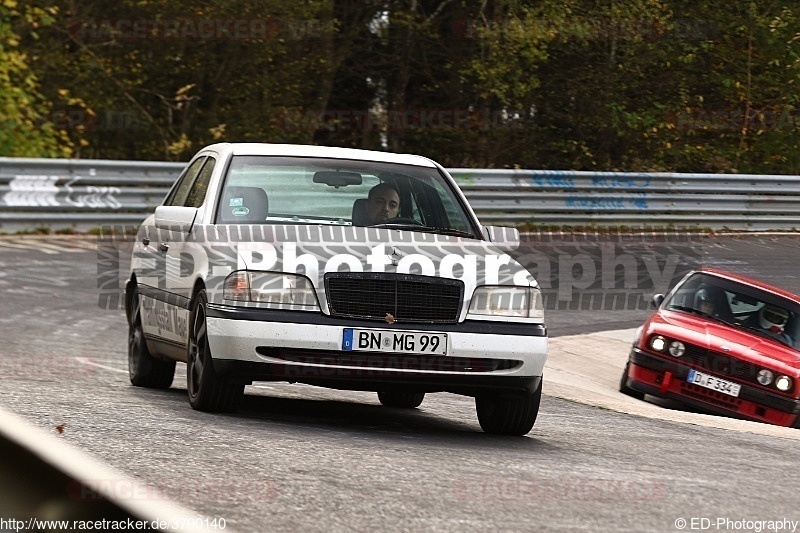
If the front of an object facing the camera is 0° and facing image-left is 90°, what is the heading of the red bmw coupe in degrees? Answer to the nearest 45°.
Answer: approximately 0°

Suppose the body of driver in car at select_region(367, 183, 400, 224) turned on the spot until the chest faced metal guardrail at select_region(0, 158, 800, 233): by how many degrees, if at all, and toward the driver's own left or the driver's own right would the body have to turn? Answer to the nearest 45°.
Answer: approximately 180°

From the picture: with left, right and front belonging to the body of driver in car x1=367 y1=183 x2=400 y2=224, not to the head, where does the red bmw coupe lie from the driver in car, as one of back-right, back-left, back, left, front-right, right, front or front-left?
back-left

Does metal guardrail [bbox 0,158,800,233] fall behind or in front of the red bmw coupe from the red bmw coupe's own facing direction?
behind

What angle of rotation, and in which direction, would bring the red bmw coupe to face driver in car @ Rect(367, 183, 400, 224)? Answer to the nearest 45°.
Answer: approximately 45° to its right

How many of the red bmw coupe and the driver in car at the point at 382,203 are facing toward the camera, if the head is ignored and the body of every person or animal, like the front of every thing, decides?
2

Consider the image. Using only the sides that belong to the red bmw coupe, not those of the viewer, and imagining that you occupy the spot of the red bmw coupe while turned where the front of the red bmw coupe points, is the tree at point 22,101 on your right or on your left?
on your right
